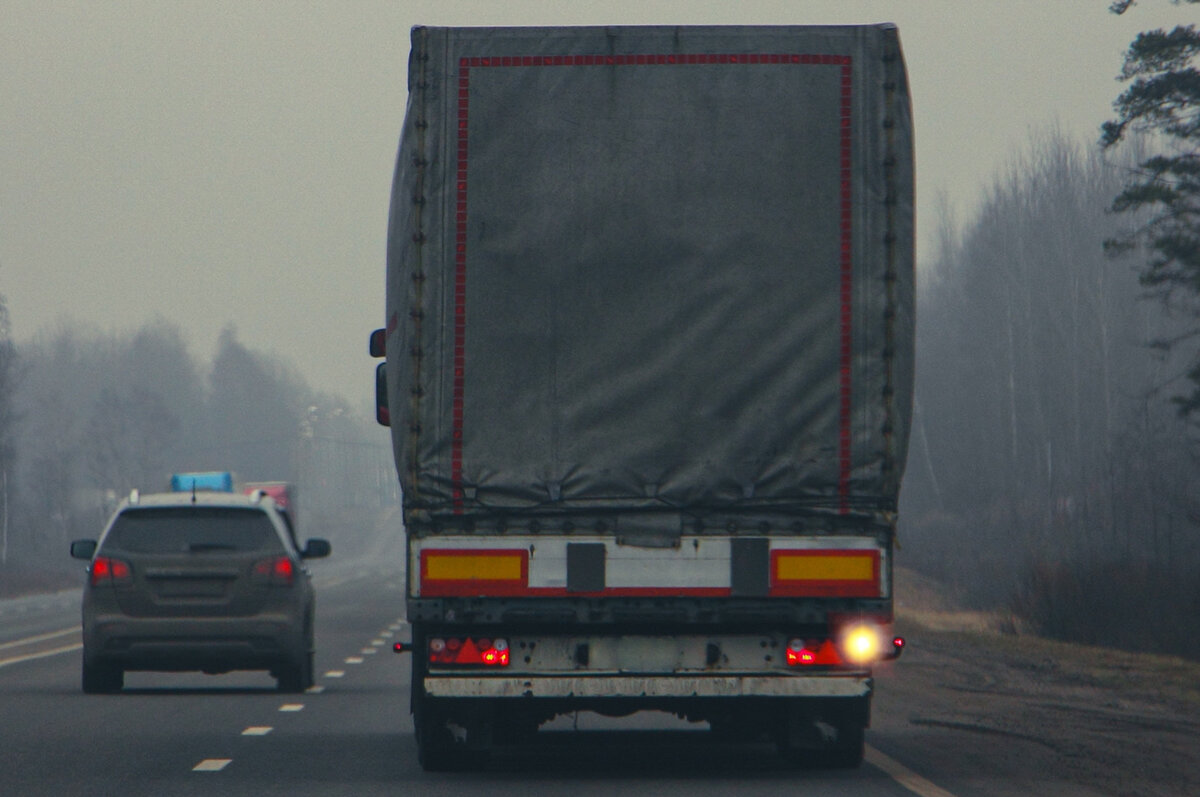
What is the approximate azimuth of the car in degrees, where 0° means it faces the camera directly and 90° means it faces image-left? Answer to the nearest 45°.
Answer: approximately 180°

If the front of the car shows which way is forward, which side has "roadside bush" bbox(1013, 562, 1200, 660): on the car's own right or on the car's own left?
on the car's own right

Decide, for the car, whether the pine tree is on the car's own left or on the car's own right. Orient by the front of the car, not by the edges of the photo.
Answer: on the car's own right

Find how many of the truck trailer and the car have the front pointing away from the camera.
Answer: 2

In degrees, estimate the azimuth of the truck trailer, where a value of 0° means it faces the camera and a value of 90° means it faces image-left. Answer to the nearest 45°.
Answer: approximately 180°
